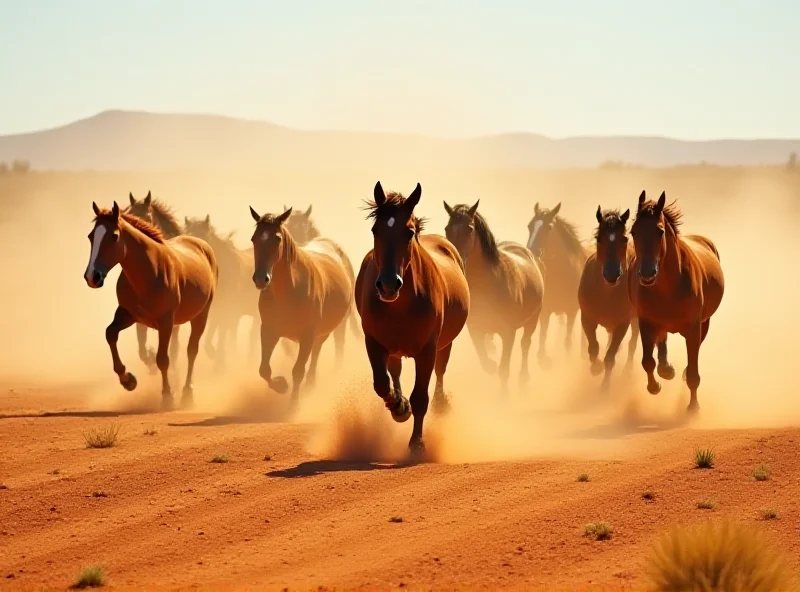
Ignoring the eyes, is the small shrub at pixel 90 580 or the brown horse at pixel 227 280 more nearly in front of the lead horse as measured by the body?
the small shrub

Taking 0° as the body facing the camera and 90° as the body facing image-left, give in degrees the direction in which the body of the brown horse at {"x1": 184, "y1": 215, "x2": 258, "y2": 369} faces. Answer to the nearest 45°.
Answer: approximately 45°

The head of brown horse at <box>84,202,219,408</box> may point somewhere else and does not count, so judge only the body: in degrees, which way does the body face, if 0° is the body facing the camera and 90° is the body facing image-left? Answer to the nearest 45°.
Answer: approximately 45°

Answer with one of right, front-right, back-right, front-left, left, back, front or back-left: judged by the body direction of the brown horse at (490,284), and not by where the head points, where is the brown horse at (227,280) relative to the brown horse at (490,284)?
right

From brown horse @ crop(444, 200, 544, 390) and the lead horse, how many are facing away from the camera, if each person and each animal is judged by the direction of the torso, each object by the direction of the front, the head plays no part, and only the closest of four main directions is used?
0

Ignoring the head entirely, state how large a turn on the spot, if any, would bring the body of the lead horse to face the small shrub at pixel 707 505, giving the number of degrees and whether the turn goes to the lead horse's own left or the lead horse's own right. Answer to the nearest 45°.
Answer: approximately 45° to the lead horse's own left

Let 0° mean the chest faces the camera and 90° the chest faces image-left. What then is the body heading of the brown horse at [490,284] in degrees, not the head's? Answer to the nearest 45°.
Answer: approximately 45°

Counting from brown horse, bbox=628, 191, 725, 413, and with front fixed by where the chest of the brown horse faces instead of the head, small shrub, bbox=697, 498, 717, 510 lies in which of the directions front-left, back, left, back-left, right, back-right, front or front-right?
front-left
